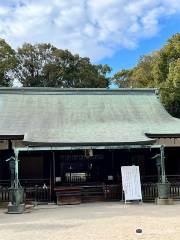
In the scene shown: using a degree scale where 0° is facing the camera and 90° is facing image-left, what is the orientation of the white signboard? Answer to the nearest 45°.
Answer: approximately 0°

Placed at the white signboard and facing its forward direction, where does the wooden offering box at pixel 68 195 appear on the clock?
The wooden offering box is roughly at 3 o'clock from the white signboard.

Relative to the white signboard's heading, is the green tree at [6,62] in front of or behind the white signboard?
behind

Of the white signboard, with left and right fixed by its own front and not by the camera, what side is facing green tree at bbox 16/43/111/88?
back
